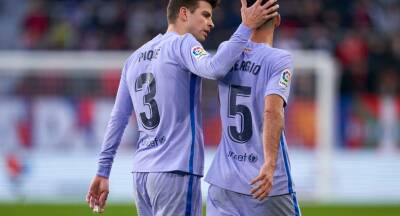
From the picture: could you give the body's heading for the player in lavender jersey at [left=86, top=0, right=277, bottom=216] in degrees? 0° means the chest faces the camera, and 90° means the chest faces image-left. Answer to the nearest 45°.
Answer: approximately 225°

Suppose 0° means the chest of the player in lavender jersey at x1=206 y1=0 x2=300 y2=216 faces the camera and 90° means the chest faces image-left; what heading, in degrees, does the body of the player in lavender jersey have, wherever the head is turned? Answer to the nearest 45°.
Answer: approximately 225°

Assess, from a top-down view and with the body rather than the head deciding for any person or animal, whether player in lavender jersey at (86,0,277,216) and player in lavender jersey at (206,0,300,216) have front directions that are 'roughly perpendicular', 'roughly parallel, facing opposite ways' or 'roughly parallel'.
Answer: roughly parallel

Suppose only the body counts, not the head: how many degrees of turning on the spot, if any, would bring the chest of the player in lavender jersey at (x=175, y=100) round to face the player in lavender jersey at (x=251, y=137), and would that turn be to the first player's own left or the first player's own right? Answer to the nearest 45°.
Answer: approximately 45° to the first player's own right

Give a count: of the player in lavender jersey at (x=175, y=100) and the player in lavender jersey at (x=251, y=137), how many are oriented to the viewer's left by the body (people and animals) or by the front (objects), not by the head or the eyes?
0

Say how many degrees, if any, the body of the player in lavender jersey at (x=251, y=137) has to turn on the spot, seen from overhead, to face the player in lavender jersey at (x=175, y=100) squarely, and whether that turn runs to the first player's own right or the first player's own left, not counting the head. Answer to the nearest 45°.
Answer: approximately 135° to the first player's own left

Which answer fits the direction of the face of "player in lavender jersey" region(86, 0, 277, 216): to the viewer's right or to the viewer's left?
to the viewer's right
